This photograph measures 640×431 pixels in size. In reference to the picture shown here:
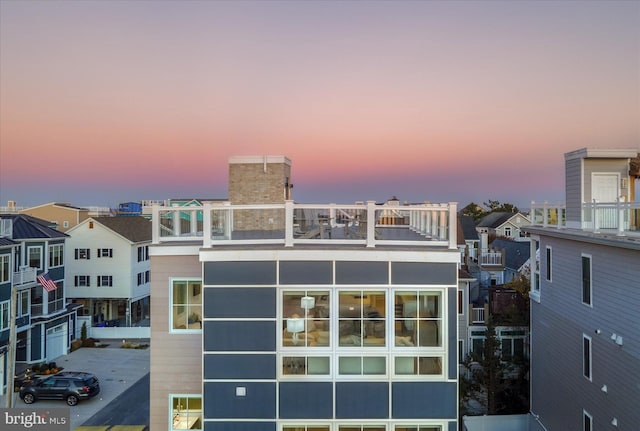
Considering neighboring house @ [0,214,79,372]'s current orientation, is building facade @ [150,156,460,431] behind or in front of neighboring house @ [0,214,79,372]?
in front

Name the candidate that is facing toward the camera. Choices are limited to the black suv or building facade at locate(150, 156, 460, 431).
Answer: the building facade

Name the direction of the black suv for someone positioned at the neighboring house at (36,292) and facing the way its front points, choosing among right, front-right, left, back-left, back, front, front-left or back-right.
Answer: front-right

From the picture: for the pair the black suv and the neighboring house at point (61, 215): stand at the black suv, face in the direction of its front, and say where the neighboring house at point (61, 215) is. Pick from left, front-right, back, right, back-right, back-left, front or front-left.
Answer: front-right

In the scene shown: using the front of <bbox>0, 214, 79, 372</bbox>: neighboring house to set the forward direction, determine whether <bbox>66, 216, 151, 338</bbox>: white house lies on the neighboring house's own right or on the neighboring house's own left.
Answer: on the neighboring house's own left

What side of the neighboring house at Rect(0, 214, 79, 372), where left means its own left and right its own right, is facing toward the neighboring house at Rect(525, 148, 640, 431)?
front

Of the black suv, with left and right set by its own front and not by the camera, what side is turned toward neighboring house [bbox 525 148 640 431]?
back

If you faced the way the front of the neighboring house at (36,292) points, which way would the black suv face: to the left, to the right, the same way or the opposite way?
the opposite way

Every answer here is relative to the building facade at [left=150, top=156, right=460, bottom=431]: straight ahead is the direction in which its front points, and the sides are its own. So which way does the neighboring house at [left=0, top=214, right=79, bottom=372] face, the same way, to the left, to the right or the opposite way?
to the left

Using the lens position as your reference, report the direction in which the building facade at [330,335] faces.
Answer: facing the viewer

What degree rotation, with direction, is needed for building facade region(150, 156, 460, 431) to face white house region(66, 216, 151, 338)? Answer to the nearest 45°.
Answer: approximately 135° to its right

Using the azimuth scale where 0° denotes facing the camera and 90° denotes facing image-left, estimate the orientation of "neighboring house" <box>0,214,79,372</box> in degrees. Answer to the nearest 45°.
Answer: approximately 315°

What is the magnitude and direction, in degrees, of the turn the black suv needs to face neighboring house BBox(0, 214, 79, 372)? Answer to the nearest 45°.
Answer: approximately 45° to its right
